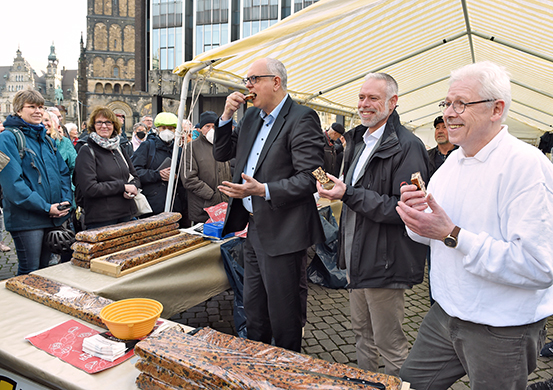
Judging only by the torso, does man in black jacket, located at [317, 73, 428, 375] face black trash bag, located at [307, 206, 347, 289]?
no

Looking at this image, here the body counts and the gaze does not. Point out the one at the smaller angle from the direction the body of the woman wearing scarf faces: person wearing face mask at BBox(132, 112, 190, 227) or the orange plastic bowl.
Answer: the orange plastic bowl

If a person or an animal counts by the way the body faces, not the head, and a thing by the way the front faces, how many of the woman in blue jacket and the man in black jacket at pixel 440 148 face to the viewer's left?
0

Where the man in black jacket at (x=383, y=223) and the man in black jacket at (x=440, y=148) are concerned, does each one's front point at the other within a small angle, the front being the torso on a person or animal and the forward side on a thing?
no

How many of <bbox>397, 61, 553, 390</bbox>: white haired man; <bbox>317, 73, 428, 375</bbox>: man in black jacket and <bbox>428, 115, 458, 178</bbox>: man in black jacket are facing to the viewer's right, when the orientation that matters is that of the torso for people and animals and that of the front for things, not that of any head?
0

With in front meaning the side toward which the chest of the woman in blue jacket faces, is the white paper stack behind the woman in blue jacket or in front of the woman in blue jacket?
in front

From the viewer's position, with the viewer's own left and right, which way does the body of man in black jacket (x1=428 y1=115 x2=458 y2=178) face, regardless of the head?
facing the viewer

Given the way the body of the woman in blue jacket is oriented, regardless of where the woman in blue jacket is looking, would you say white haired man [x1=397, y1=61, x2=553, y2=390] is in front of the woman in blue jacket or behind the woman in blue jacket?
in front

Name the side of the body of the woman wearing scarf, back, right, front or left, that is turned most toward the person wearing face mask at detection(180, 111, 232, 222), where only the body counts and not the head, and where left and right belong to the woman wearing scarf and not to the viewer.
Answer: left

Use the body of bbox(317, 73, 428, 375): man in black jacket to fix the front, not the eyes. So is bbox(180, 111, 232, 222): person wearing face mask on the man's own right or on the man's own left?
on the man's own right

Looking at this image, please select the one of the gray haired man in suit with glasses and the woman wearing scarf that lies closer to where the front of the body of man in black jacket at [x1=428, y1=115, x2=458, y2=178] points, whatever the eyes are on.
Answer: the gray haired man in suit with glasses

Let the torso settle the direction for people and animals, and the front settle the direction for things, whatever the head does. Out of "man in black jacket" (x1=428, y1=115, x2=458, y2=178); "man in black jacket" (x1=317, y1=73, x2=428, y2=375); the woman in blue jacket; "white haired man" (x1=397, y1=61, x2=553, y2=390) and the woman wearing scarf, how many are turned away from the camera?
0

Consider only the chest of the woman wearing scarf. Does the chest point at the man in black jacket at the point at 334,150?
no

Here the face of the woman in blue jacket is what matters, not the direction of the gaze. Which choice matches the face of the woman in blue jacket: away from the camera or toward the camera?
toward the camera

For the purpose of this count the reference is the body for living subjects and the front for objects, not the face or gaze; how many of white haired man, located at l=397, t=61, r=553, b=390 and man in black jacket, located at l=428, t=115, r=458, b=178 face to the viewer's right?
0

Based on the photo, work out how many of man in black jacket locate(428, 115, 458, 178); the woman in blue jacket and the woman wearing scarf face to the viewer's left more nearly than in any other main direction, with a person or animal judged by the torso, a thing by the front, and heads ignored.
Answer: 0

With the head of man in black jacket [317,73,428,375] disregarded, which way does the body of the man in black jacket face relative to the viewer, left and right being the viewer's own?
facing the viewer and to the left of the viewer

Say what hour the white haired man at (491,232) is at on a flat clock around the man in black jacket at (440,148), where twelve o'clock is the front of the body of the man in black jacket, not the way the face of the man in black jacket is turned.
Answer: The white haired man is roughly at 12 o'clock from the man in black jacket.

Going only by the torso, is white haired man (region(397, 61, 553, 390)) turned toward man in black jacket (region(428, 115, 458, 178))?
no

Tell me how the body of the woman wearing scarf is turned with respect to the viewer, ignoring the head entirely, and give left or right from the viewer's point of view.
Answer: facing the viewer and to the right of the viewer
